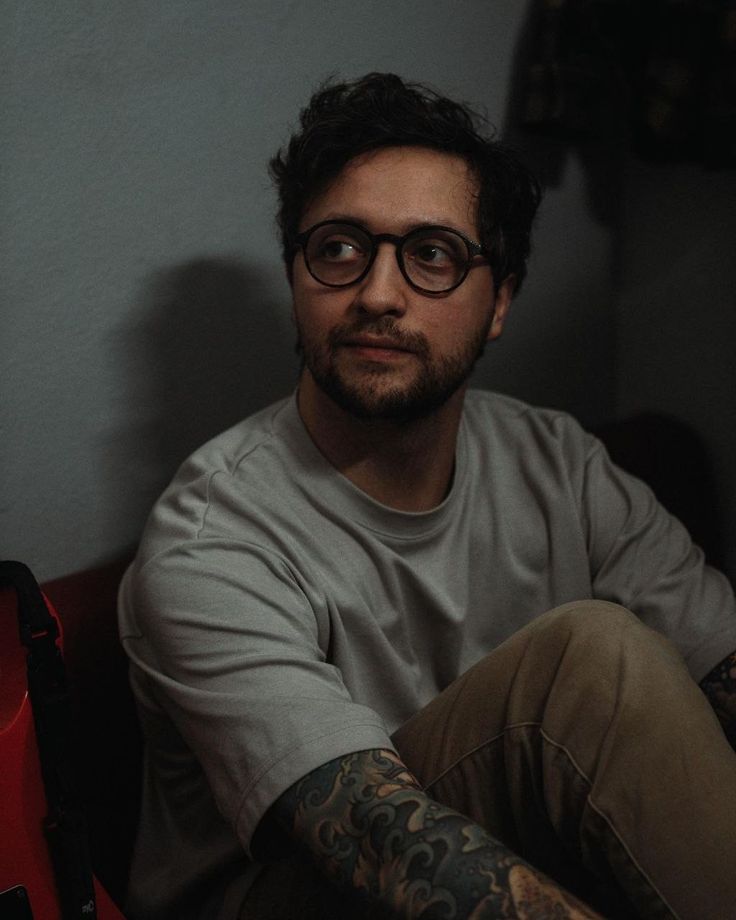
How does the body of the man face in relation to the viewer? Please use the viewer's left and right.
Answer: facing the viewer and to the right of the viewer
